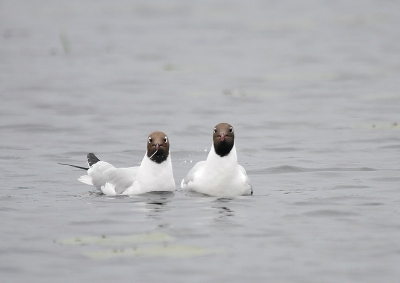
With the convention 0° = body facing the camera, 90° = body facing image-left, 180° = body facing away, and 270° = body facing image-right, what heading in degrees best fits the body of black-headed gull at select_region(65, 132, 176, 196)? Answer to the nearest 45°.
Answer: approximately 315°

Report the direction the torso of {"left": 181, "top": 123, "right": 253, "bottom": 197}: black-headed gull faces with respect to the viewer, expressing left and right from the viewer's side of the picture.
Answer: facing the viewer

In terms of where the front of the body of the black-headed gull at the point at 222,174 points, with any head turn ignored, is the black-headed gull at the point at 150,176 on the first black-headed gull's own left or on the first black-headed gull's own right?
on the first black-headed gull's own right

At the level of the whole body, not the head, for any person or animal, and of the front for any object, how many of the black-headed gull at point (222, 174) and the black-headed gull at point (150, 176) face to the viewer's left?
0

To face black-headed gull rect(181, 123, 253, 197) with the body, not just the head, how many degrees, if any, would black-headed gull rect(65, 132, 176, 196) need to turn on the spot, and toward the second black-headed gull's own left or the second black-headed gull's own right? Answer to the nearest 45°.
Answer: approximately 45° to the second black-headed gull's own left
